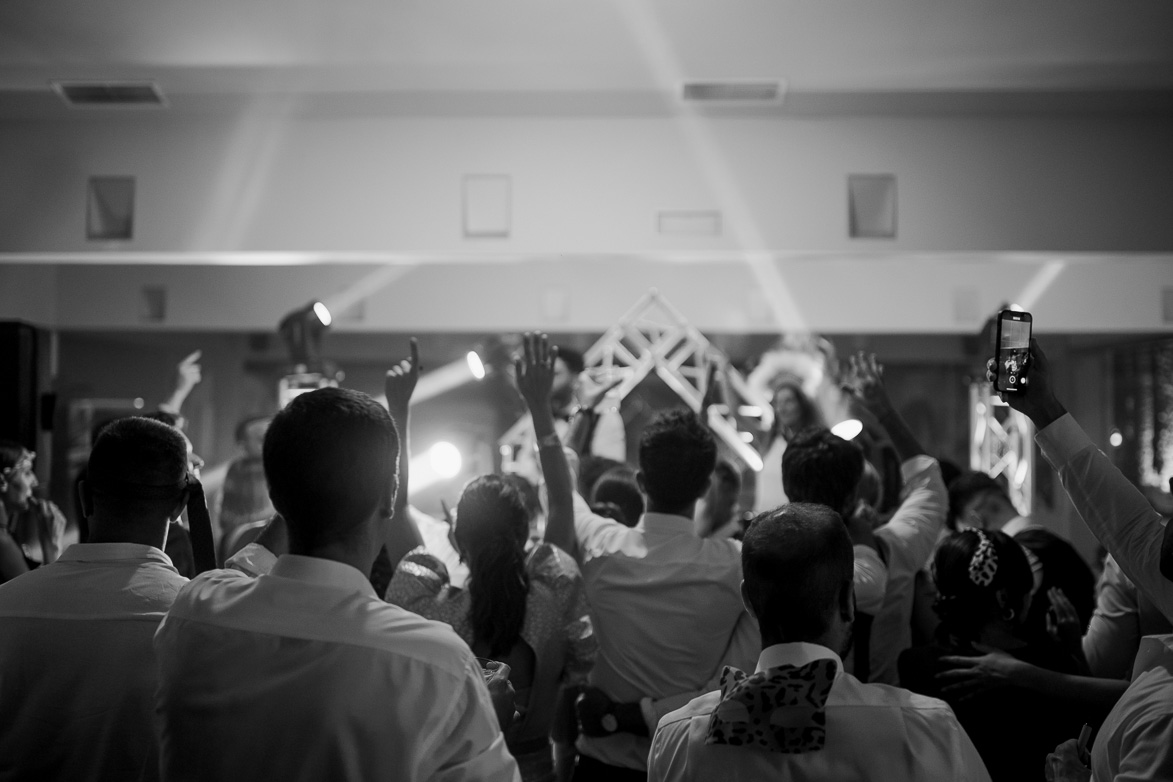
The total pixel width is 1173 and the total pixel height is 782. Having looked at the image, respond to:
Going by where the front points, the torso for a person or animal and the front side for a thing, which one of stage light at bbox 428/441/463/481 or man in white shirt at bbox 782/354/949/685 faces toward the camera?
the stage light

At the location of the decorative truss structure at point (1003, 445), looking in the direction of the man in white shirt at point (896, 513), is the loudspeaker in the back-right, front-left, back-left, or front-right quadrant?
front-right

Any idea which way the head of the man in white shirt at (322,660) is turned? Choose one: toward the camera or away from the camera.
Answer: away from the camera

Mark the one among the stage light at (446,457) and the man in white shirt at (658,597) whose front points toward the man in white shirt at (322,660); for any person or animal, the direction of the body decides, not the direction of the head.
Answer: the stage light

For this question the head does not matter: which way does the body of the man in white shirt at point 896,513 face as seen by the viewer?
away from the camera

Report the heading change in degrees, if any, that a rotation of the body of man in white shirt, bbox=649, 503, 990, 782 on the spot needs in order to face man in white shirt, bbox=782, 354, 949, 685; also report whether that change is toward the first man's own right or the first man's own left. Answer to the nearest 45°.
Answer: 0° — they already face them

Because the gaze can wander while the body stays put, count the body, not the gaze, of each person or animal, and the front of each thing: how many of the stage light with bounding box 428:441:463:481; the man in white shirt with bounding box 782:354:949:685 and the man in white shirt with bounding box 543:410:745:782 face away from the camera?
2

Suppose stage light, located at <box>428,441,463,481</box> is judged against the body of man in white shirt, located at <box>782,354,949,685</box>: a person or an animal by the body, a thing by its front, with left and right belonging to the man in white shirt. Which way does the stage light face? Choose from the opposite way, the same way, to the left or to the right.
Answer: the opposite way

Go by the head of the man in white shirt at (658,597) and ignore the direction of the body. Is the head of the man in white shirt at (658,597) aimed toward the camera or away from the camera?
away from the camera

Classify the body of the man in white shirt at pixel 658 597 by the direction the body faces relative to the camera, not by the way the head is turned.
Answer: away from the camera

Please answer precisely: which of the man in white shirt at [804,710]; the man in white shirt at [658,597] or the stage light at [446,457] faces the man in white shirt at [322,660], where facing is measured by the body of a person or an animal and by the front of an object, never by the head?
the stage light

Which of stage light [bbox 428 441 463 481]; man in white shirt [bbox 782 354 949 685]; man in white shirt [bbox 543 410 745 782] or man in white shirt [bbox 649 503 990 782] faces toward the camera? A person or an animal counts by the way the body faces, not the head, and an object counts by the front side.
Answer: the stage light

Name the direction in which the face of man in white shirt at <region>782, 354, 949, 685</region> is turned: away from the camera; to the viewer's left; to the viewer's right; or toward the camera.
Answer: away from the camera

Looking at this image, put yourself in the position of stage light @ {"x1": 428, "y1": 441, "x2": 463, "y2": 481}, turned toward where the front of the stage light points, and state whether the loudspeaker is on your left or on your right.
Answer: on your right

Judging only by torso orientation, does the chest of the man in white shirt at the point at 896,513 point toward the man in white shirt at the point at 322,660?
no

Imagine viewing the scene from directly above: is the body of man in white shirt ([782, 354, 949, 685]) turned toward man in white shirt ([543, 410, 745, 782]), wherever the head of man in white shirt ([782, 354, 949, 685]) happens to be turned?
no

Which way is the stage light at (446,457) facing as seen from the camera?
toward the camera

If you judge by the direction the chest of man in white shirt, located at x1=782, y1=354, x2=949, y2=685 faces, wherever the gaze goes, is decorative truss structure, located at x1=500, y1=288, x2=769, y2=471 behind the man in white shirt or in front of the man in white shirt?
in front

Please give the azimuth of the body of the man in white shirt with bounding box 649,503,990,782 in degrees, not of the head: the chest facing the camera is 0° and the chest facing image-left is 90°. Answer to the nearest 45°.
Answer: approximately 180°

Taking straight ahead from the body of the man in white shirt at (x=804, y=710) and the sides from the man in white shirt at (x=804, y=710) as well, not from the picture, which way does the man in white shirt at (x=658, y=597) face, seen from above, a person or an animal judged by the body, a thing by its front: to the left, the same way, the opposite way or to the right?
the same way
